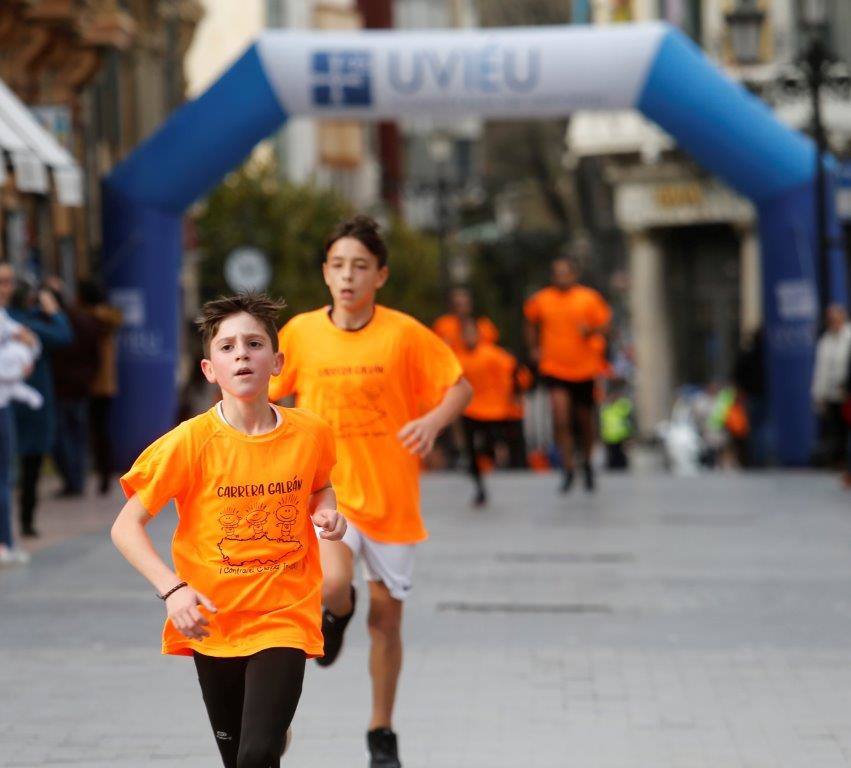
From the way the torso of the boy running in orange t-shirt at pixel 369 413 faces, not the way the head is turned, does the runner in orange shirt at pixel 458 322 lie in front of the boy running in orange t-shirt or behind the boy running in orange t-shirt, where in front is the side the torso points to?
behind

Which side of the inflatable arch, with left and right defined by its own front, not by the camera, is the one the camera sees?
front

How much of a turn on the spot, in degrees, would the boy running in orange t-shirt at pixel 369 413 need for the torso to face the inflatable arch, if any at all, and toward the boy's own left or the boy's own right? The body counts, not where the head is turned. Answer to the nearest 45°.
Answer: approximately 180°

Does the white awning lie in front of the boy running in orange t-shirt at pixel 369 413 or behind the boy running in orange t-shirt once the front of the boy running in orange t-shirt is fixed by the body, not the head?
behind

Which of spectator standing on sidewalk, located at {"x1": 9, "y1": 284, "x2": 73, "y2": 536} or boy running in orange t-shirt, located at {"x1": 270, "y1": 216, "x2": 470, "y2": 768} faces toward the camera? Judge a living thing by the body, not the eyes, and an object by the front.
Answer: the boy running in orange t-shirt

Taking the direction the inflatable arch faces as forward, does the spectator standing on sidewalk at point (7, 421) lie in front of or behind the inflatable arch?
in front

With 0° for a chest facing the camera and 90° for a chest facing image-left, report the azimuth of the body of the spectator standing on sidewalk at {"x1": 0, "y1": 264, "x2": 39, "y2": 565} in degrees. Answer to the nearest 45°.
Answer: approximately 270°

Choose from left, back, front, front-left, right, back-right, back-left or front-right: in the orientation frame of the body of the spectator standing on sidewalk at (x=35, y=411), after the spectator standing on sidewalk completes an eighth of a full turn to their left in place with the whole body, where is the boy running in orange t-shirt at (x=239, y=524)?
back-right

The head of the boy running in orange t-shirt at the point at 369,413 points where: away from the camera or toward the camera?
toward the camera

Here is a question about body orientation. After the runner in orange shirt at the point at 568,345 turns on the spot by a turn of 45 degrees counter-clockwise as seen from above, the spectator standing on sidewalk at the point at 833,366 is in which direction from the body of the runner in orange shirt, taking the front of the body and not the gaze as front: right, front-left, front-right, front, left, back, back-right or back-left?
left

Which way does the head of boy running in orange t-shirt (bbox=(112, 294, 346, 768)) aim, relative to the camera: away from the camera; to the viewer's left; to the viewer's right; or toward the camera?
toward the camera

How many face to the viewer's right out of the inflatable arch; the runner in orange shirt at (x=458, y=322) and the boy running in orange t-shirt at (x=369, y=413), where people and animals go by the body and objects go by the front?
0

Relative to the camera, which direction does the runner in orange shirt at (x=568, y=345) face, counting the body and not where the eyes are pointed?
toward the camera
